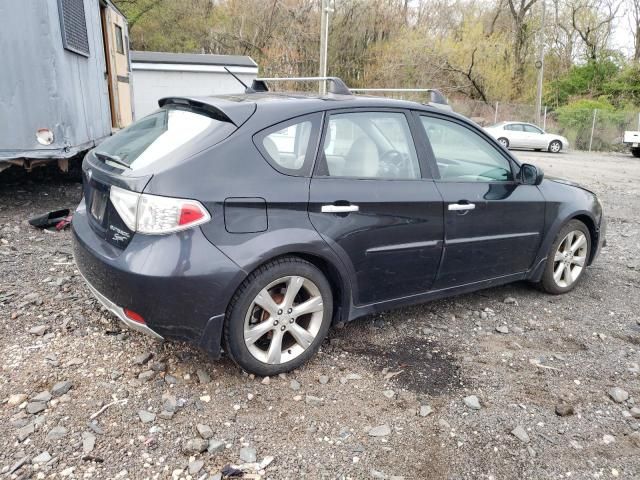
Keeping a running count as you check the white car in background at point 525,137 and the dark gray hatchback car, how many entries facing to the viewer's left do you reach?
0

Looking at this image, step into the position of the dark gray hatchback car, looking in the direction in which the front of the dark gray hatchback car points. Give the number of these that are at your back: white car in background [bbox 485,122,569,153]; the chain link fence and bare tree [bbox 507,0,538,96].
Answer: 0

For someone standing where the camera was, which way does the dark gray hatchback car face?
facing away from the viewer and to the right of the viewer

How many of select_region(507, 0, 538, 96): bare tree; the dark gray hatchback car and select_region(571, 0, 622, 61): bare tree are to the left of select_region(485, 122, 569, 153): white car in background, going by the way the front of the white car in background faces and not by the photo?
2

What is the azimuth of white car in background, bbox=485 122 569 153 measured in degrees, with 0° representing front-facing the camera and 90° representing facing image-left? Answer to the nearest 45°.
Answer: approximately 270°

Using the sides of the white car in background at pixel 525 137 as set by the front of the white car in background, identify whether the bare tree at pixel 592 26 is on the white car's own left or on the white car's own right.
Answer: on the white car's own left

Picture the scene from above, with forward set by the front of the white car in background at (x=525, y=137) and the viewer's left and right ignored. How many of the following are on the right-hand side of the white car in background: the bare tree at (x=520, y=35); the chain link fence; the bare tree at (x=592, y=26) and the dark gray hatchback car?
1

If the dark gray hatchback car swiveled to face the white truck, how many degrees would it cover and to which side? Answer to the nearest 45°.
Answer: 0° — it already faces it

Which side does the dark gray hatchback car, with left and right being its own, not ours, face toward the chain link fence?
front

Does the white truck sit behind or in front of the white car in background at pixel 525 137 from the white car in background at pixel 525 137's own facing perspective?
in front

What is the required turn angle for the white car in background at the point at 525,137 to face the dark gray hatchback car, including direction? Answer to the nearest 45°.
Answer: approximately 90° to its right

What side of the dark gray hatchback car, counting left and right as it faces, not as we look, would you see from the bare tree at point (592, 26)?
front

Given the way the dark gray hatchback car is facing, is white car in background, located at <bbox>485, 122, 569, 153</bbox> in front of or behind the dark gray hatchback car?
in front

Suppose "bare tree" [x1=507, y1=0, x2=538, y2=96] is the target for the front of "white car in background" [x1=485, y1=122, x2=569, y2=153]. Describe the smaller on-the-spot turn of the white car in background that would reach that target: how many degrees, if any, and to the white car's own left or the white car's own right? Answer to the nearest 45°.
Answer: approximately 90° to the white car's own left
